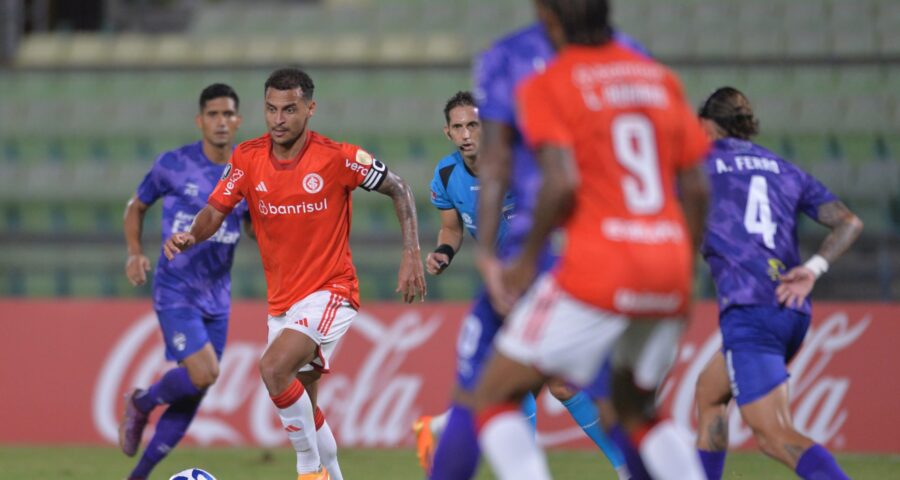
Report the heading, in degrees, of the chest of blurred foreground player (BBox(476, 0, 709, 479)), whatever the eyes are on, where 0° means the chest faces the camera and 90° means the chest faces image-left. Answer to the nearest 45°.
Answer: approximately 135°

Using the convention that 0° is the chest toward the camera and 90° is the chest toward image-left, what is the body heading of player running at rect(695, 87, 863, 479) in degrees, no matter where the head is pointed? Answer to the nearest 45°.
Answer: approximately 135°

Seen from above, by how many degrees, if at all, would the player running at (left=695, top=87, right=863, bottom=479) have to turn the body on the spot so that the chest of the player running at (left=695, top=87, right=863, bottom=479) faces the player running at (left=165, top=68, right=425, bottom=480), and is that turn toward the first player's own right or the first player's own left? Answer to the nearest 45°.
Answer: approximately 45° to the first player's own left

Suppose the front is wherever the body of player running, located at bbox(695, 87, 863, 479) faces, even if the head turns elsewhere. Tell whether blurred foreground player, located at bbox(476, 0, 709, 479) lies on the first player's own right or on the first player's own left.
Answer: on the first player's own left

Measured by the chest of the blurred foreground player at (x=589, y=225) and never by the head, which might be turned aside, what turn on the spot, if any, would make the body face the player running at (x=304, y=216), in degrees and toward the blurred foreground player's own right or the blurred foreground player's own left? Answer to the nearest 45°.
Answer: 0° — they already face them

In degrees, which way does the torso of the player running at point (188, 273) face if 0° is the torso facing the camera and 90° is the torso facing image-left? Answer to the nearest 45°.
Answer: approximately 315°

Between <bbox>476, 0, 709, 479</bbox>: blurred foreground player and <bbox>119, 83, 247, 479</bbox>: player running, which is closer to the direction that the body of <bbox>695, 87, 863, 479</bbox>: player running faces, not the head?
the player running
